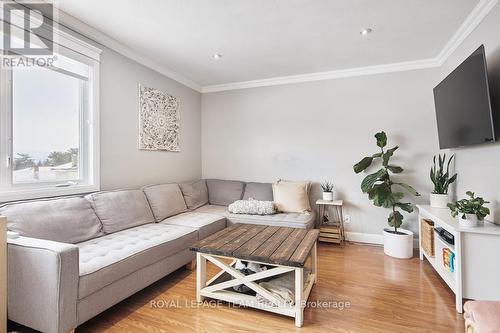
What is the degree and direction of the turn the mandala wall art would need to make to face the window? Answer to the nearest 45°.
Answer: approximately 90° to its right

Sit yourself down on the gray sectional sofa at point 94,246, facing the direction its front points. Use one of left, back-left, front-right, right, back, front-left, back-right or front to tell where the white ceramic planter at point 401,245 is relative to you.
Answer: front-left

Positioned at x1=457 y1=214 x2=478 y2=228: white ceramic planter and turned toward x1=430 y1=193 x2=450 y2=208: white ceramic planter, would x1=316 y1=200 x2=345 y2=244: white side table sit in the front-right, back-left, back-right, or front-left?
front-left

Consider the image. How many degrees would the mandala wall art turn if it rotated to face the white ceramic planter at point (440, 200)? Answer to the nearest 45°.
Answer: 0° — it already faces it

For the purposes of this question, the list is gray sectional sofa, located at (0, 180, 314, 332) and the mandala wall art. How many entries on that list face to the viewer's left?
0

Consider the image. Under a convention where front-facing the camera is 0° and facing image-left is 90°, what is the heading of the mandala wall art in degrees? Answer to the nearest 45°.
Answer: approximately 315°

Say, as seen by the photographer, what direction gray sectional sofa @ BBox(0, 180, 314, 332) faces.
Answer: facing the viewer and to the right of the viewer

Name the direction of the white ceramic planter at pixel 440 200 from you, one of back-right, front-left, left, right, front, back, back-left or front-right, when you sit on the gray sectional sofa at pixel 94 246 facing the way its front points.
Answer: front-left

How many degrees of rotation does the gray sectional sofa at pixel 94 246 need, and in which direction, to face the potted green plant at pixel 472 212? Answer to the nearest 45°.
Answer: approximately 45° to its left

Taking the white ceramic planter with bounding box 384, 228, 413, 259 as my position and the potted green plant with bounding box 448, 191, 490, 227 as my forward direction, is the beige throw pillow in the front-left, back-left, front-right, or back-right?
back-right

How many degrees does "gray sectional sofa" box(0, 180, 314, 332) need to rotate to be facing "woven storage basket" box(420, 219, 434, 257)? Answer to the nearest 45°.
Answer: approximately 45° to its left

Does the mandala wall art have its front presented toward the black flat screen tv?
yes

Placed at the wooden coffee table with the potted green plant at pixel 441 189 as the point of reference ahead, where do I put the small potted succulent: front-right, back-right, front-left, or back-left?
front-left
